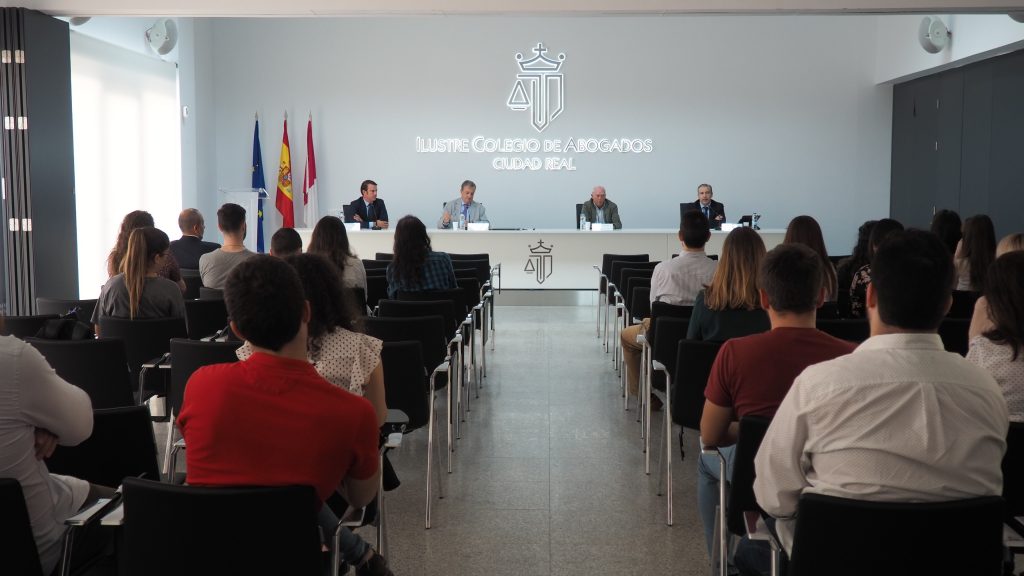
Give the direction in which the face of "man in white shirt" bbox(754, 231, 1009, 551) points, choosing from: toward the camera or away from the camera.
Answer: away from the camera

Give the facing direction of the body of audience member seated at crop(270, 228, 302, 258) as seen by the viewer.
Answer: away from the camera

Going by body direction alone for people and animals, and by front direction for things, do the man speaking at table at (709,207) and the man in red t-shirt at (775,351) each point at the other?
yes

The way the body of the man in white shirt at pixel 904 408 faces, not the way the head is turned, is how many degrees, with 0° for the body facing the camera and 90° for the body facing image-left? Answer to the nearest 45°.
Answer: approximately 180°

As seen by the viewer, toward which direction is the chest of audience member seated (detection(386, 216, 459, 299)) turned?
away from the camera

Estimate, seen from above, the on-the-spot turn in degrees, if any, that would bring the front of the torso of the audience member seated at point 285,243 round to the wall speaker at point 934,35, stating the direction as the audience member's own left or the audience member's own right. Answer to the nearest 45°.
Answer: approximately 45° to the audience member's own right

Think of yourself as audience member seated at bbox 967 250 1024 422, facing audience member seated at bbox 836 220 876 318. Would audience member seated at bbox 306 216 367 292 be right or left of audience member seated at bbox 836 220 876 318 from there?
left

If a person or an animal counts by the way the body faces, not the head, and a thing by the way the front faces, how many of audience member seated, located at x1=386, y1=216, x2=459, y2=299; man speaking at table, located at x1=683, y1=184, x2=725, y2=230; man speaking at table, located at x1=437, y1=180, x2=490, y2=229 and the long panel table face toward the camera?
3

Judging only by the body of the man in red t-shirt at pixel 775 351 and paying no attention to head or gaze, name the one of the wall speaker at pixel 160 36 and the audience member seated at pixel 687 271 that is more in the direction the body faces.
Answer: the audience member seated

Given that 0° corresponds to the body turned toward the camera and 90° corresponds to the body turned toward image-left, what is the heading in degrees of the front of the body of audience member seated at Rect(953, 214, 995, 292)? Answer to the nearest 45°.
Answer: approximately 180°

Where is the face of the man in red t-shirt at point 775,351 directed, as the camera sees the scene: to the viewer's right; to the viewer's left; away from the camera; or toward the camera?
away from the camera
